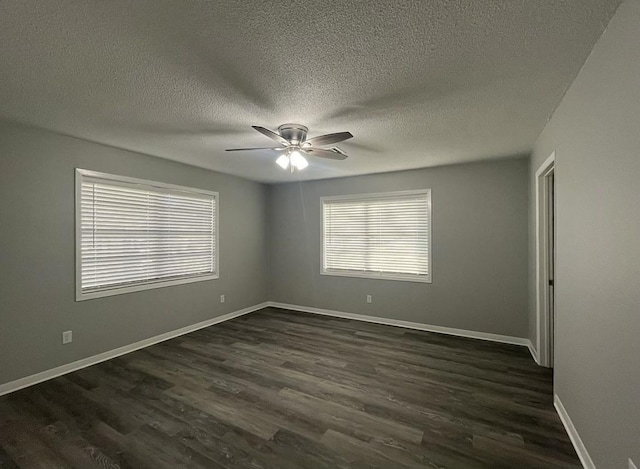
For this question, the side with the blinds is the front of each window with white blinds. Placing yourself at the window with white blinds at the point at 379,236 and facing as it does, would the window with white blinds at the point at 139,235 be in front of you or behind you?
in front

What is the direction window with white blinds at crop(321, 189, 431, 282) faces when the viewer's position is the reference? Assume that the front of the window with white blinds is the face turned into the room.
facing the viewer and to the left of the viewer

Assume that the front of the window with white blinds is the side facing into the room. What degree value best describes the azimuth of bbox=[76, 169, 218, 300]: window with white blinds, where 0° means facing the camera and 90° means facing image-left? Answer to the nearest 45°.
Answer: approximately 315°

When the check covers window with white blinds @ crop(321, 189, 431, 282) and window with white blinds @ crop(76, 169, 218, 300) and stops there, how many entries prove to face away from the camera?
0

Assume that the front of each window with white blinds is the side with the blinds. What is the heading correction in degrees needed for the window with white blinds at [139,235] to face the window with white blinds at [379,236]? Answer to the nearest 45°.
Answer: approximately 45° to its left
